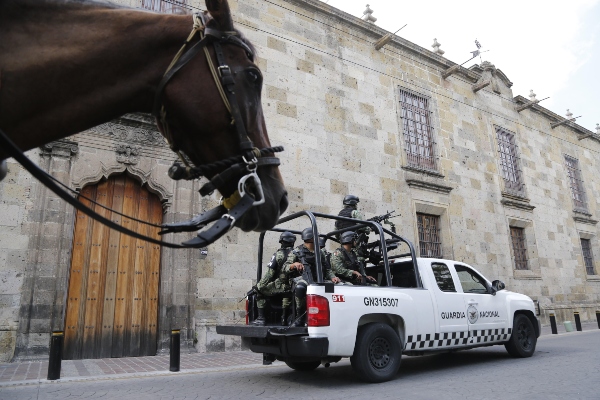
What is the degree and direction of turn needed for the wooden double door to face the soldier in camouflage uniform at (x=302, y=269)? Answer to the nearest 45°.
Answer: approximately 45° to its left

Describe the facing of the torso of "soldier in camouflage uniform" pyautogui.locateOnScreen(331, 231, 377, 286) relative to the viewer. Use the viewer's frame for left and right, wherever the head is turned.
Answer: facing the viewer and to the right of the viewer

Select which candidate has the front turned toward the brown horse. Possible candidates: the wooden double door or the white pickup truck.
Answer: the wooden double door

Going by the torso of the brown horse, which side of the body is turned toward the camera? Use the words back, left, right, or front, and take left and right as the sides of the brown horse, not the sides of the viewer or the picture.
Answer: right

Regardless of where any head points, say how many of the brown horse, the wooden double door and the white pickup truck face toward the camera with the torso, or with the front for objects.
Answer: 1

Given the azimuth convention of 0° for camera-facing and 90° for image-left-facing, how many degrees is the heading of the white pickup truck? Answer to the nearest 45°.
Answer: approximately 225°

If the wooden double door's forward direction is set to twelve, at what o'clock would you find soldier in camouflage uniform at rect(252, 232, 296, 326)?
The soldier in camouflage uniform is roughly at 11 o'clock from the wooden double door.

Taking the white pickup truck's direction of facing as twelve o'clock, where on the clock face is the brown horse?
The brown horse is roughly at 5 o'clock from the white pickup truck.

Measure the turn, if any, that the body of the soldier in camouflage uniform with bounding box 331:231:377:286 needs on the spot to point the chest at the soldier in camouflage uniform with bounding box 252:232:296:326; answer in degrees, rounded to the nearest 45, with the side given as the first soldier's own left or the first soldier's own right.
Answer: approximately 90° to the first soldier's own right

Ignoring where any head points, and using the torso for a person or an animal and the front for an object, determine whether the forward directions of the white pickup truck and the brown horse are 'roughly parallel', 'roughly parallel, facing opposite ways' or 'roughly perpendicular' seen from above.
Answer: roughly parallel

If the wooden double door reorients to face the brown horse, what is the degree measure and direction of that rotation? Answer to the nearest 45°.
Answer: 0° — it already faces it

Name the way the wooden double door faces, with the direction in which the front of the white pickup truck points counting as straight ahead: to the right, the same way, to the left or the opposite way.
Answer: to the right

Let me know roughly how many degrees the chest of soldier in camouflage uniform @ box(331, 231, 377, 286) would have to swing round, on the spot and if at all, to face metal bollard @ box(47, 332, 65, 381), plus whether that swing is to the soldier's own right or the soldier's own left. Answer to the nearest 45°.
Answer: approximately 135° to the soldier's own right
